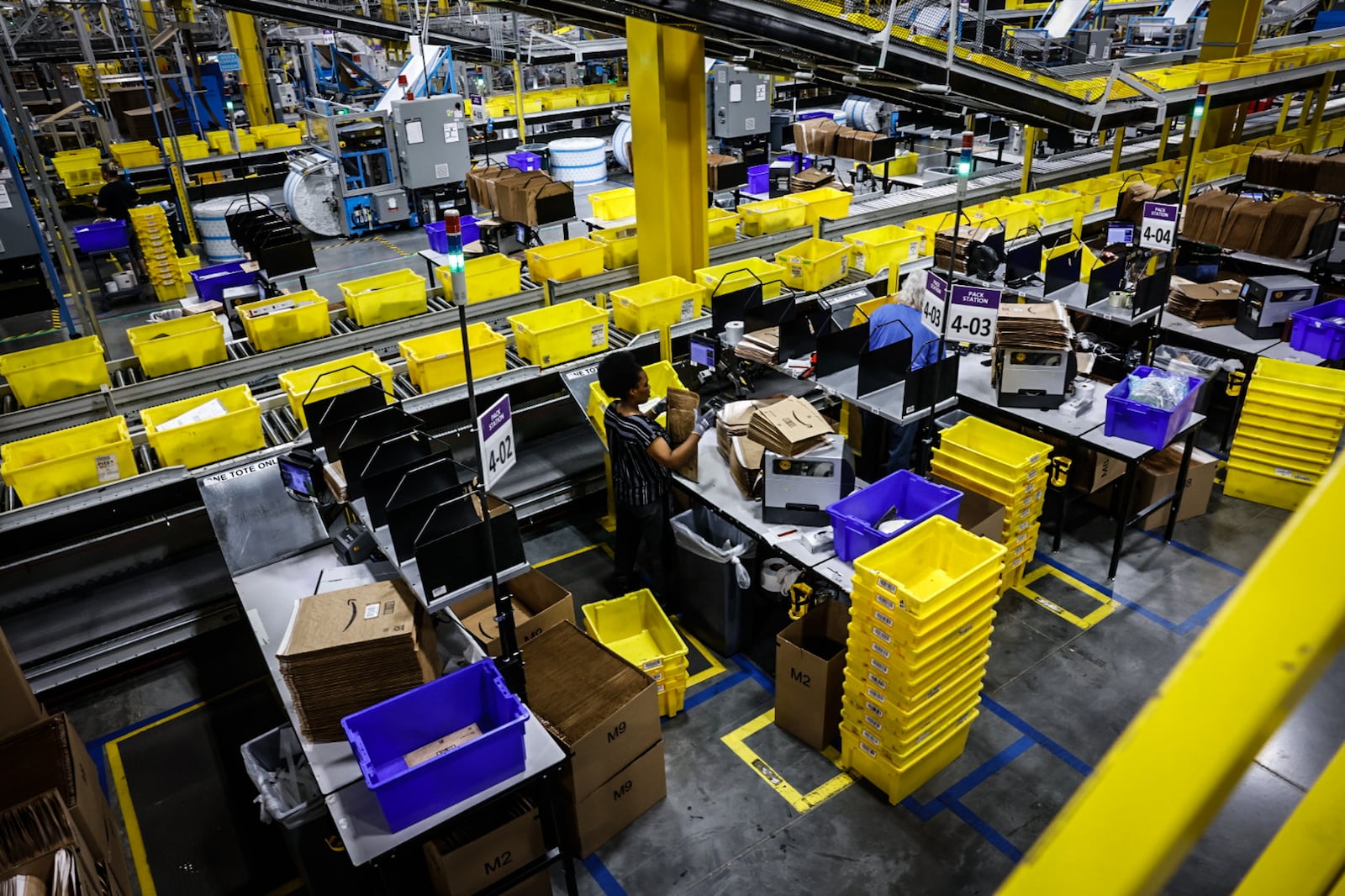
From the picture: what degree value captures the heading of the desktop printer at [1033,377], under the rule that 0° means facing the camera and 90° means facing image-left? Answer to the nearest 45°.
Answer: approximately 0°

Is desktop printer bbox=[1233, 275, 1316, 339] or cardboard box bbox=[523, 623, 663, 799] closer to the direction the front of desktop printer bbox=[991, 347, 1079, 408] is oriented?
the cardboard box

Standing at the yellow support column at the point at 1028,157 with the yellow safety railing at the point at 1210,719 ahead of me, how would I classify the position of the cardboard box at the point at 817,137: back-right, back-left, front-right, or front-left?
back-right

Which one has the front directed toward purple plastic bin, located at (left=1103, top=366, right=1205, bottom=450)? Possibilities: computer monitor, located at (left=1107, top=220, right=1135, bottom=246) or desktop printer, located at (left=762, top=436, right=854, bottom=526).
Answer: the computer monitor

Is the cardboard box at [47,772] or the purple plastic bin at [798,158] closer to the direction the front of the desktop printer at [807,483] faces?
the cardboard box

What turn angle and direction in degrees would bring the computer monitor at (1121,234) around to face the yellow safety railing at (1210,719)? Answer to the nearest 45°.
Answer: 0° — it already faces it

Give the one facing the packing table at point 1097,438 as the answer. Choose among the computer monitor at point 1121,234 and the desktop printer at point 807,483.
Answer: the computer monitor
